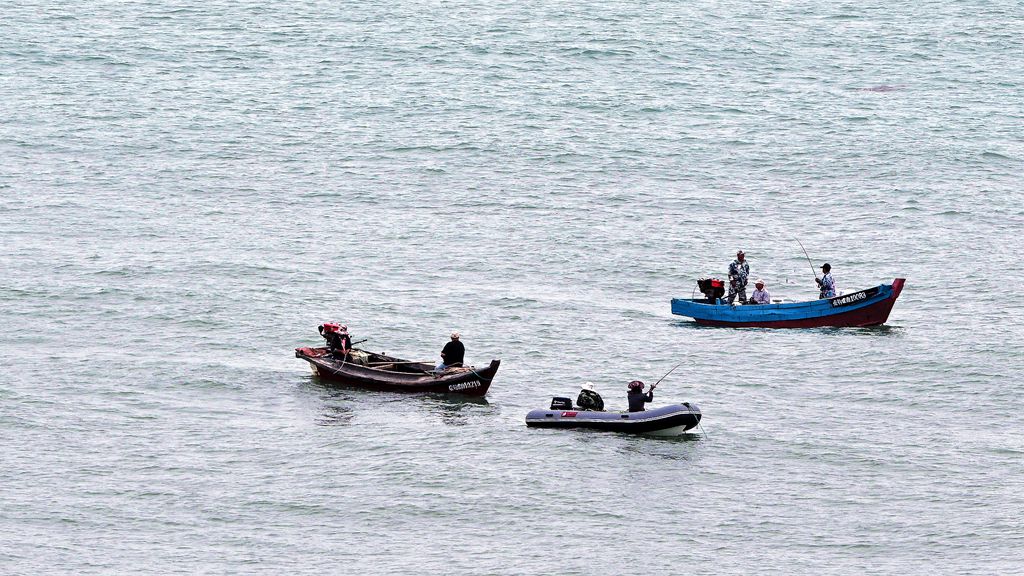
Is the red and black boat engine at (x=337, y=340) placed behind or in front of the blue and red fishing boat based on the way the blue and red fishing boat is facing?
behind

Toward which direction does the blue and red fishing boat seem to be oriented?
to the viewer's right

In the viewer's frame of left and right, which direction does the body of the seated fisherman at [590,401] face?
facing to the right of the viewer

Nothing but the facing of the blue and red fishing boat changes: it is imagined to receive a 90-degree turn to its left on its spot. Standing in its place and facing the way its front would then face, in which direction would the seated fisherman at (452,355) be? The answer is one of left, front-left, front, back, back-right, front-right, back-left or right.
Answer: back-left

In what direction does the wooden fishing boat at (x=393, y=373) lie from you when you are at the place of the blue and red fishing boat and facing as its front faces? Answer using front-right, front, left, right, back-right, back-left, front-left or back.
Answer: back-right

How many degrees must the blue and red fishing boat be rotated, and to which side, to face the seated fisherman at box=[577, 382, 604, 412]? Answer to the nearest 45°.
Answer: approximately 135° to its right
